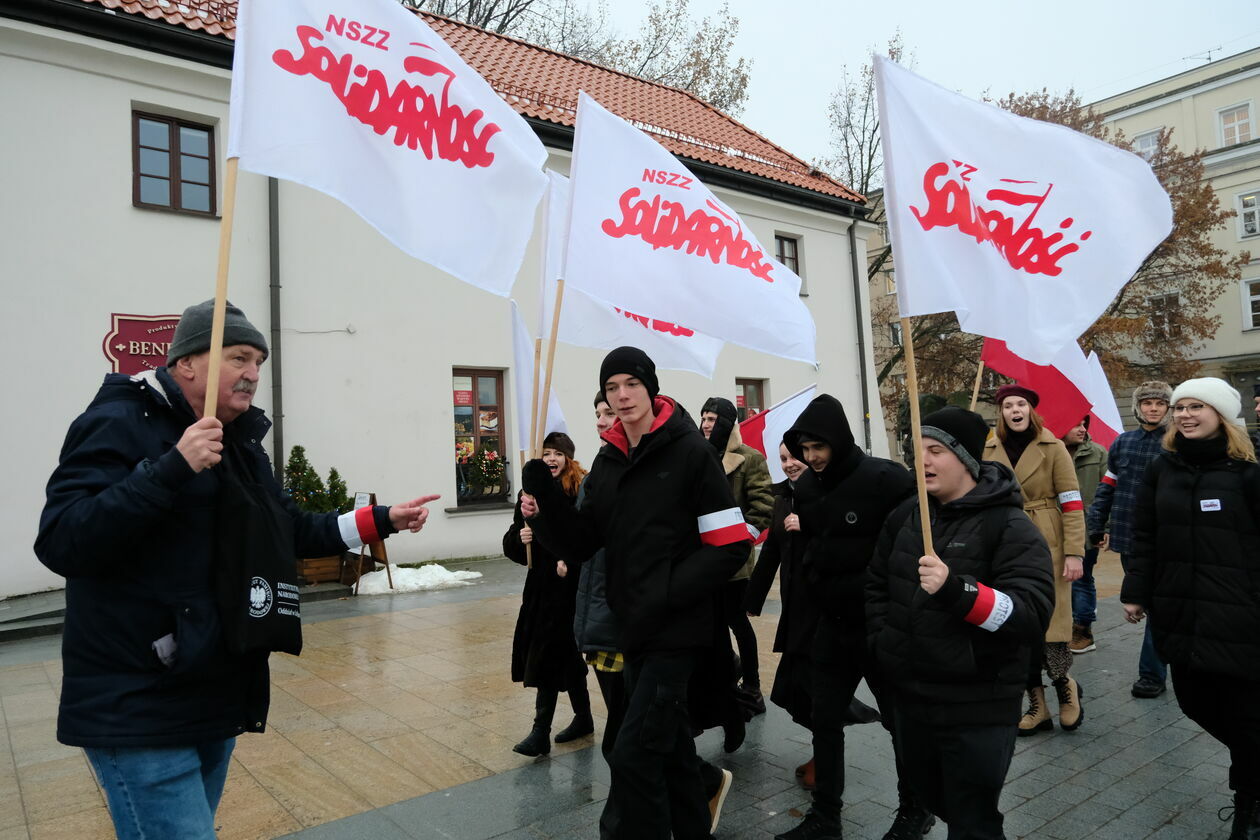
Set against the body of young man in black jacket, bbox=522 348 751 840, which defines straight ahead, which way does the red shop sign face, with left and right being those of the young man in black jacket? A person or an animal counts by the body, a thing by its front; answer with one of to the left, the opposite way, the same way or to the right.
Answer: to the left

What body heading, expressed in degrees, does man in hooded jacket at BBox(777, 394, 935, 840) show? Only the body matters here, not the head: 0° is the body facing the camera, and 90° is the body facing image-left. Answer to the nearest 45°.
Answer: approximately 45°

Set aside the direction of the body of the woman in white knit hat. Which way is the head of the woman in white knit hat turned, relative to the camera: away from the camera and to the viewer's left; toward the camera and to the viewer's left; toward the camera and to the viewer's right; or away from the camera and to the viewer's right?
toward the camera and to the viewer's left

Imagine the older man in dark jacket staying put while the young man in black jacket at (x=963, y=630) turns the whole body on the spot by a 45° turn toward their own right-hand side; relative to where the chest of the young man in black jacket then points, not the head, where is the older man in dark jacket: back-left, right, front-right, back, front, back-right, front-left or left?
front-left

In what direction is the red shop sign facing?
toward the camera

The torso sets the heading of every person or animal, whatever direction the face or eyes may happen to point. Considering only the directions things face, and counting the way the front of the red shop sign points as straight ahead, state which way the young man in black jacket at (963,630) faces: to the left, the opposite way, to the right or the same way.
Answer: to the right

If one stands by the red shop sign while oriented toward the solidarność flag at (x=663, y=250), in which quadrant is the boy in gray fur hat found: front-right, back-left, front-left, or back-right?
front-left

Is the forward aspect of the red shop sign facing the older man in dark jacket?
yes

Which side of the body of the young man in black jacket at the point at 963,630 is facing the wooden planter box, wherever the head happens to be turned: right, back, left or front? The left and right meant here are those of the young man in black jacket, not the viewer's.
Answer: right

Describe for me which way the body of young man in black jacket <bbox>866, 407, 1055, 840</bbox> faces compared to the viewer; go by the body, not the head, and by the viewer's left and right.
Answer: facing the viewer and to the left of the viewer

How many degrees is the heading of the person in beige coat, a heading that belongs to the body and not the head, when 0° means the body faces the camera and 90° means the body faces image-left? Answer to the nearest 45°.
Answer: approximately 45°

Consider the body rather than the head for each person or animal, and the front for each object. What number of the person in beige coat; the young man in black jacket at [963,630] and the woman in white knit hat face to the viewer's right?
0
